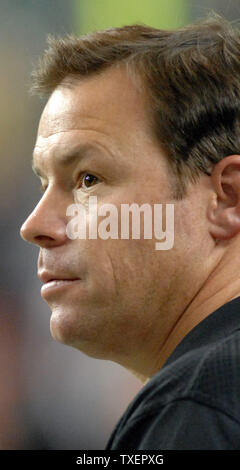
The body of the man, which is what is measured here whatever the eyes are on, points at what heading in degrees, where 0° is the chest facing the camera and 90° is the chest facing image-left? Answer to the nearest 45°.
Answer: approximately 90°

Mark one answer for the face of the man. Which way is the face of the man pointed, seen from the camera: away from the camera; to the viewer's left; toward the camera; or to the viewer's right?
to the viewer's left
